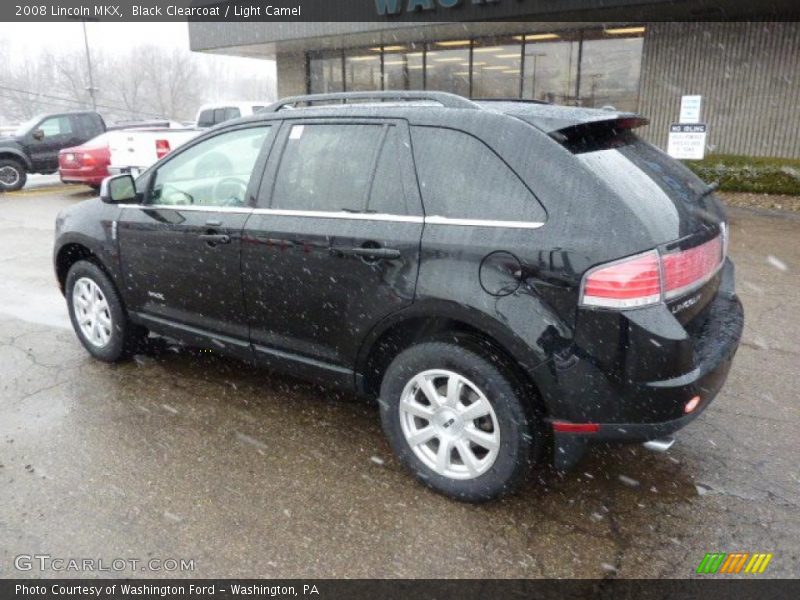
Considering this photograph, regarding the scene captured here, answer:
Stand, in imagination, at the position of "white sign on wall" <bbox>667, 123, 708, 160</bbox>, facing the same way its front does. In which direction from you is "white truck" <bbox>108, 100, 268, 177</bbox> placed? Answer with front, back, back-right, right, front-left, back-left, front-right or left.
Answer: right

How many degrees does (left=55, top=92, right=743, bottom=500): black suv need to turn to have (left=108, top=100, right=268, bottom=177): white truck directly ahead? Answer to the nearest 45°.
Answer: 0° — it already faces it

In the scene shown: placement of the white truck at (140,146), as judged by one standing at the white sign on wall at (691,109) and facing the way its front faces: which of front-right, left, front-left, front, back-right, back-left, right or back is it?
right

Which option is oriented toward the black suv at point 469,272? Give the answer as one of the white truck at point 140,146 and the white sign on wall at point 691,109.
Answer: the white sign on wall

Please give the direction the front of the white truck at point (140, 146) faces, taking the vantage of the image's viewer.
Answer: facing away from the viewer and to the right of the viewer

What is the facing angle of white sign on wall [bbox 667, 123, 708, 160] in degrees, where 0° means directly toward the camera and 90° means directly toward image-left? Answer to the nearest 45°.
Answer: approximately 0°

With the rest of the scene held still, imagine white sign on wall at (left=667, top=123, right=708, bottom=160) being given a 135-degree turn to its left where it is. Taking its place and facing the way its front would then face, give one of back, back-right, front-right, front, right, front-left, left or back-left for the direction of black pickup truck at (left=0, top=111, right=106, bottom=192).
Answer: back-left

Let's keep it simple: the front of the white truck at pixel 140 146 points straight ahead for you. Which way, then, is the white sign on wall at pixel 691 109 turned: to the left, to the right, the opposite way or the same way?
the opposite way

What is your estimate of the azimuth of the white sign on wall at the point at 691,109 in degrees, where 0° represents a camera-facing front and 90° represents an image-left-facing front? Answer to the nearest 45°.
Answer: approximately 0°

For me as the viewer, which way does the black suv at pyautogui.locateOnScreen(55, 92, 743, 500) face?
facing away from the viewer and to the left of the viewer
